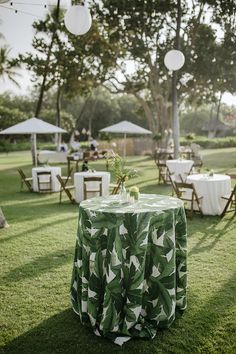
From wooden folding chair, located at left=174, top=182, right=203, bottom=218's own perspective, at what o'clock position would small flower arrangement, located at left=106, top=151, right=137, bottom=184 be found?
The small flower arrangement is roughly at 5 o'clock from the wooden folding chair.

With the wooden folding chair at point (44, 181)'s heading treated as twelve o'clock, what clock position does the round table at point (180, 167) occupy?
The round table is roughly at 3 o'clock from the wooden folding chair.

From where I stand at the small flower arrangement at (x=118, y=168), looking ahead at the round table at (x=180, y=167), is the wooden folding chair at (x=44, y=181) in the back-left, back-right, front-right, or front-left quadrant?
front-left

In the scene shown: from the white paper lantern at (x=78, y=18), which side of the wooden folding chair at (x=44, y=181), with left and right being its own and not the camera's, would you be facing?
back

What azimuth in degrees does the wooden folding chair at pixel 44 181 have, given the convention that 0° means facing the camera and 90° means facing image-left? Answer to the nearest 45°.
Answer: approximately 180°

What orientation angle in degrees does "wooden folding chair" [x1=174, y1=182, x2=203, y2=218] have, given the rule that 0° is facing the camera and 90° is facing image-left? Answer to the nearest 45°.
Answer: approximately 225°

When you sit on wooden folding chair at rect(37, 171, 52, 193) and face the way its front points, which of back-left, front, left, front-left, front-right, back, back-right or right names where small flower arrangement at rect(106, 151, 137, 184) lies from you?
back

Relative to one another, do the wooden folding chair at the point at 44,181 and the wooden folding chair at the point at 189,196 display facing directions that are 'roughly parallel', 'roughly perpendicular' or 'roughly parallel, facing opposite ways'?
roughly perpendicular

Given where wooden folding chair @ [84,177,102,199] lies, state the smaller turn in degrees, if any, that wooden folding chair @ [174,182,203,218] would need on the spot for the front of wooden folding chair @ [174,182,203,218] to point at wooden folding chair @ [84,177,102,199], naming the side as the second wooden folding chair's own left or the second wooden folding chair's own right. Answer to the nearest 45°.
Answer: approximately 135° to the second wooden folding chair's own left

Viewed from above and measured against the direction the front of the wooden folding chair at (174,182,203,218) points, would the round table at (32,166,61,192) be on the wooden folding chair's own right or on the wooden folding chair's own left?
on the wooden folding chair's own left

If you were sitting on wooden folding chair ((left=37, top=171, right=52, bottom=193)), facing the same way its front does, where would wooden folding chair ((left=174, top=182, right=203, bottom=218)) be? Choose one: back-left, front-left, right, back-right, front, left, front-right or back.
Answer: back-right

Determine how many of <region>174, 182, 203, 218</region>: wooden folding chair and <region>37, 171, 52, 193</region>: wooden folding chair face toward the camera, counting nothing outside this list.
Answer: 0

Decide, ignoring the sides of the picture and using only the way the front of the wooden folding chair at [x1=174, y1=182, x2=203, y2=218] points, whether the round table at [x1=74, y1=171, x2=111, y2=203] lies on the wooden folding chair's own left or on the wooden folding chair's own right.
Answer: on the wooden folding chair's own left
